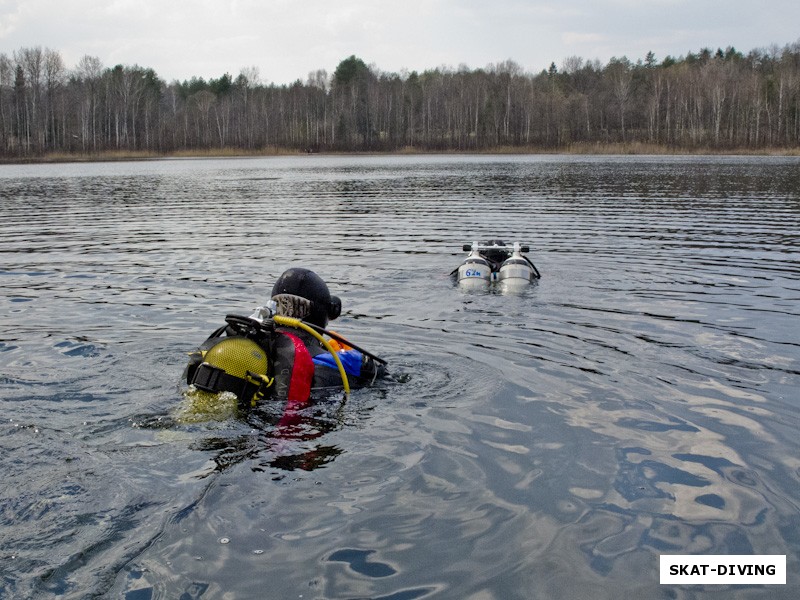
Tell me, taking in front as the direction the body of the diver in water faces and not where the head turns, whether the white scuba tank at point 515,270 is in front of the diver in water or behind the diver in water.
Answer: in front

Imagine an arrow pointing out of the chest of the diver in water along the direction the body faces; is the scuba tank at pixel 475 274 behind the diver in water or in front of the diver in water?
in front

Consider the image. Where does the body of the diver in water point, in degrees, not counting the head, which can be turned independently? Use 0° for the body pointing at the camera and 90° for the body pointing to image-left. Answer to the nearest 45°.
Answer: approximately 225°
